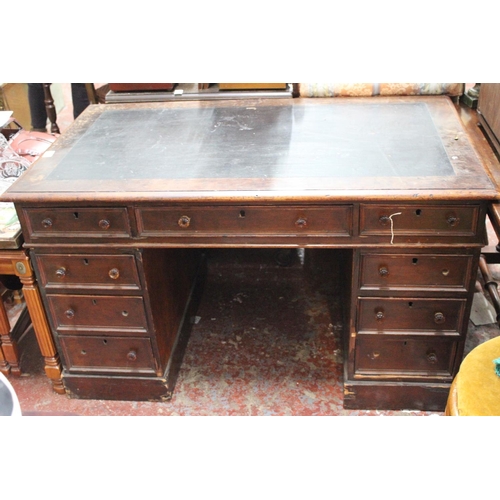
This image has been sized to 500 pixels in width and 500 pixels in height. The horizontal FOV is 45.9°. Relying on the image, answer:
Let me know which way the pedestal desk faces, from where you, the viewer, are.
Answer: facing the viewer

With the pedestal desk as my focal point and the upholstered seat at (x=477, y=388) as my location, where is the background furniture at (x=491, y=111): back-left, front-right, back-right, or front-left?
front-right

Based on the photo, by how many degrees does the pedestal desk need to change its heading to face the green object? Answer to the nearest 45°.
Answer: approximately 45° to its left

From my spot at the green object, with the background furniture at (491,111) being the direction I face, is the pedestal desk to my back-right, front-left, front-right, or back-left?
front-left

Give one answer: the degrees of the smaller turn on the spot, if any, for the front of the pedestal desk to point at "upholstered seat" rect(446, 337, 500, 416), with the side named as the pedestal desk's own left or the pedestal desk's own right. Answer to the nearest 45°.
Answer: approximately 45° to the pedestal desk's own left

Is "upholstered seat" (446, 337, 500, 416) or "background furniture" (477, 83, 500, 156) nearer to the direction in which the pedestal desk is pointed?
the upholstered seat

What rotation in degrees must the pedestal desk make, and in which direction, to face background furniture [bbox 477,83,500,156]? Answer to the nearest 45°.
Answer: approximately 90° to its left
